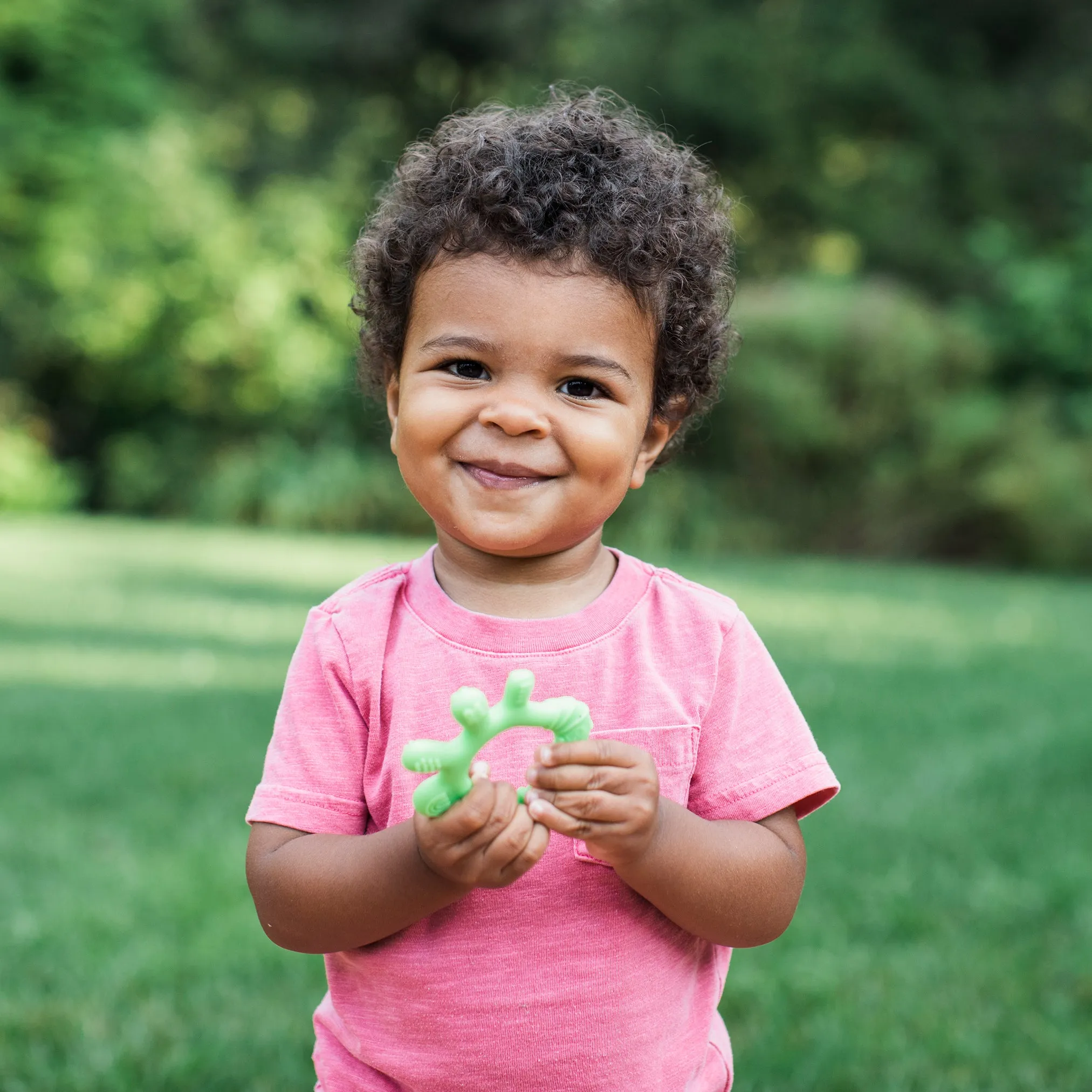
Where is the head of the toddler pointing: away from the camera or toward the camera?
toward the camera

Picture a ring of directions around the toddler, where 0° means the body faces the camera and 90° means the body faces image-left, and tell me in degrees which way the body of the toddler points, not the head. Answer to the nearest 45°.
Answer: approximately 0°
